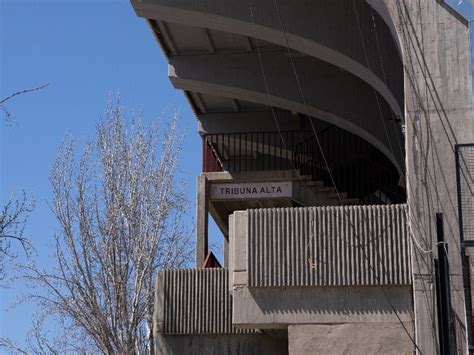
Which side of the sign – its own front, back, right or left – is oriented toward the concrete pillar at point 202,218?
right

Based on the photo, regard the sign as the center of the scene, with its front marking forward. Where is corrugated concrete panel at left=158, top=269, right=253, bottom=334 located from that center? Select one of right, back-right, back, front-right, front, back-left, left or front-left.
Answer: front

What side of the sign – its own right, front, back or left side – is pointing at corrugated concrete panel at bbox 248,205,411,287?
front

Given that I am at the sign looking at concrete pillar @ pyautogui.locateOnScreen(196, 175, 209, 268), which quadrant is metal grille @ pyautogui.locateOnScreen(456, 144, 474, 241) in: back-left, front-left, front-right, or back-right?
back-left

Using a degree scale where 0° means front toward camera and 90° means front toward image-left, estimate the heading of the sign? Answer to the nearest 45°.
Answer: approximately 0°
